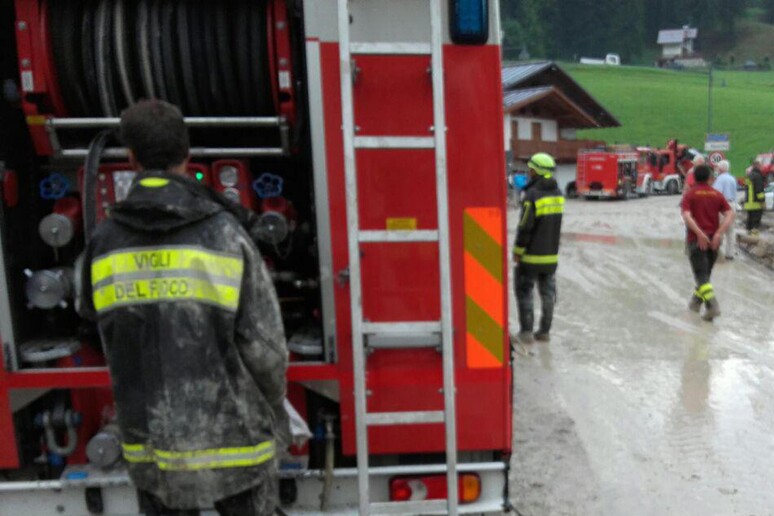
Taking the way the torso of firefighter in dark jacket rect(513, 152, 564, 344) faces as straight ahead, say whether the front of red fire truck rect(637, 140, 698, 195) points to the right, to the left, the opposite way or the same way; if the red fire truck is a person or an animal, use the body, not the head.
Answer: the opposite way

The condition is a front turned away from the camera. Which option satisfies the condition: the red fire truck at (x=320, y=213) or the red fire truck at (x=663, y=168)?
the red fire truck at (x=320, y=213)

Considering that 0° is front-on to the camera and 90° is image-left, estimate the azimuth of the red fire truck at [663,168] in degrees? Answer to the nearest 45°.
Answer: approximately 315°

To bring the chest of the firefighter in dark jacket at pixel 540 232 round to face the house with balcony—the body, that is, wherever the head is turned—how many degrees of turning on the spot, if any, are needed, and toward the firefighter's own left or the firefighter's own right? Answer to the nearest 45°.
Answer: approximately 45° to the firefighter's own right

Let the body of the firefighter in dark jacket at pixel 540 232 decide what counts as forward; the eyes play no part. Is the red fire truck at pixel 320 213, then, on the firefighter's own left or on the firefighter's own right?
on the firefighter's own left

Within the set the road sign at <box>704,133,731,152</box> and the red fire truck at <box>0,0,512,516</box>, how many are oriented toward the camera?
1

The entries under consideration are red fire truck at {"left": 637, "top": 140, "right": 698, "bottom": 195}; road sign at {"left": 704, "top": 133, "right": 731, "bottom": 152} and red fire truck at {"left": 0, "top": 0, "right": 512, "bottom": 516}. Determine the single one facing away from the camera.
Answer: red fire truck at {"left": 0, "top": 0, "right": 512, "bottom": 516}

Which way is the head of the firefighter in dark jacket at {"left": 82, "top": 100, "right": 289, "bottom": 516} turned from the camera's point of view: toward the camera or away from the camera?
away from the camera

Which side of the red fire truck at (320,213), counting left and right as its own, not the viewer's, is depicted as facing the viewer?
back

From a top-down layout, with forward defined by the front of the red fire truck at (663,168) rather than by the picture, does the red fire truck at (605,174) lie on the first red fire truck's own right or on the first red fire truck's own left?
on the first red fire truck's own right

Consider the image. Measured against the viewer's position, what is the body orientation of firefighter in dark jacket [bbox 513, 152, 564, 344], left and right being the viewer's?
facing away from the viewer and to the left of the viewer

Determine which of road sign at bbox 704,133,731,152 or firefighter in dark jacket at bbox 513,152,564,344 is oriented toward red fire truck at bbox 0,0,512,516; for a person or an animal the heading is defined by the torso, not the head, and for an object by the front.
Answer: the road sign
